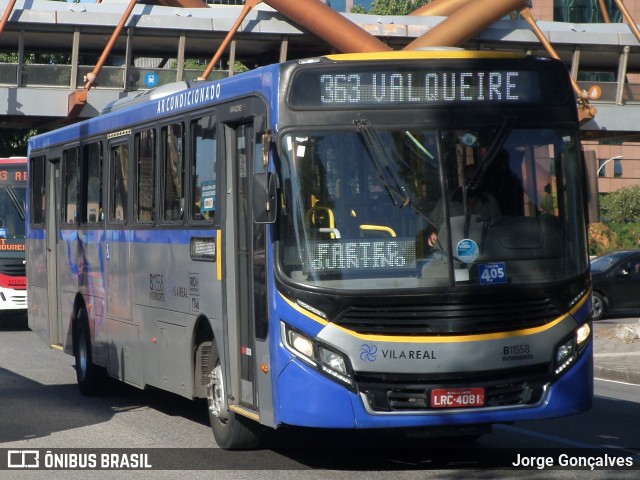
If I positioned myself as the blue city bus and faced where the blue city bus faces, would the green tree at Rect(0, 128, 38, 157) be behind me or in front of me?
behind

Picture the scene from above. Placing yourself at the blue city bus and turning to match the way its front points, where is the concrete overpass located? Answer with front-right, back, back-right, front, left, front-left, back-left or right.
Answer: back-left

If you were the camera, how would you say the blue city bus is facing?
facing the viewer and to the right of the viewer
